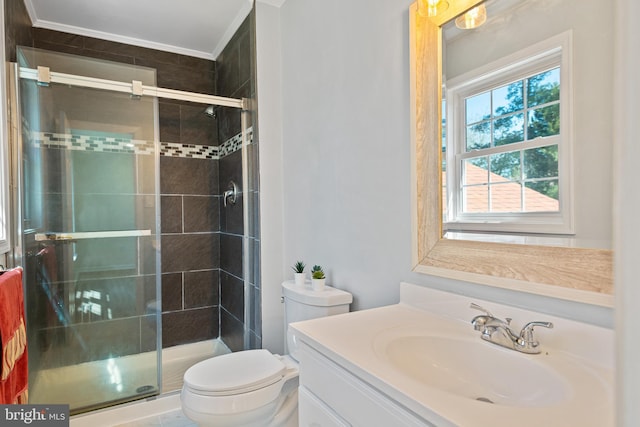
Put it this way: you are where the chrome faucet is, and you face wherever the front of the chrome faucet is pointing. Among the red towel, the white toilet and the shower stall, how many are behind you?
0

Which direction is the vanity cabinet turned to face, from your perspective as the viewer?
facing the viewer and to the left of the viewer

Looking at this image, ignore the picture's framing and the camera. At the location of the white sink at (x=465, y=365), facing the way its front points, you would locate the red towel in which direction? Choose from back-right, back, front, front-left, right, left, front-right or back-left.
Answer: front-right

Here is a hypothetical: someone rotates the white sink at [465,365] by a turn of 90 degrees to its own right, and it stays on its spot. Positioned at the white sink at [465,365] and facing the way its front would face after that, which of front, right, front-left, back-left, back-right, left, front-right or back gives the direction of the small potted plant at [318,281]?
front

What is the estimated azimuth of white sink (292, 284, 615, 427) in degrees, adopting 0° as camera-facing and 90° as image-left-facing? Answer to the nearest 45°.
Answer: approximately 45°

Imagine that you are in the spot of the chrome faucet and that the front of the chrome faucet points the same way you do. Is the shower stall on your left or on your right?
on your right

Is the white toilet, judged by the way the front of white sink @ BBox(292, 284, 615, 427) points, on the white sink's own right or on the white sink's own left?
on the white sink's own right

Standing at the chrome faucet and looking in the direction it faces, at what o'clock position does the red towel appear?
The red towel is roughly at 1 o'clock from the chrome faucet.

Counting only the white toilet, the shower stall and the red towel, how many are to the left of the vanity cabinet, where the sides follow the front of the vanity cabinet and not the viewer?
0
